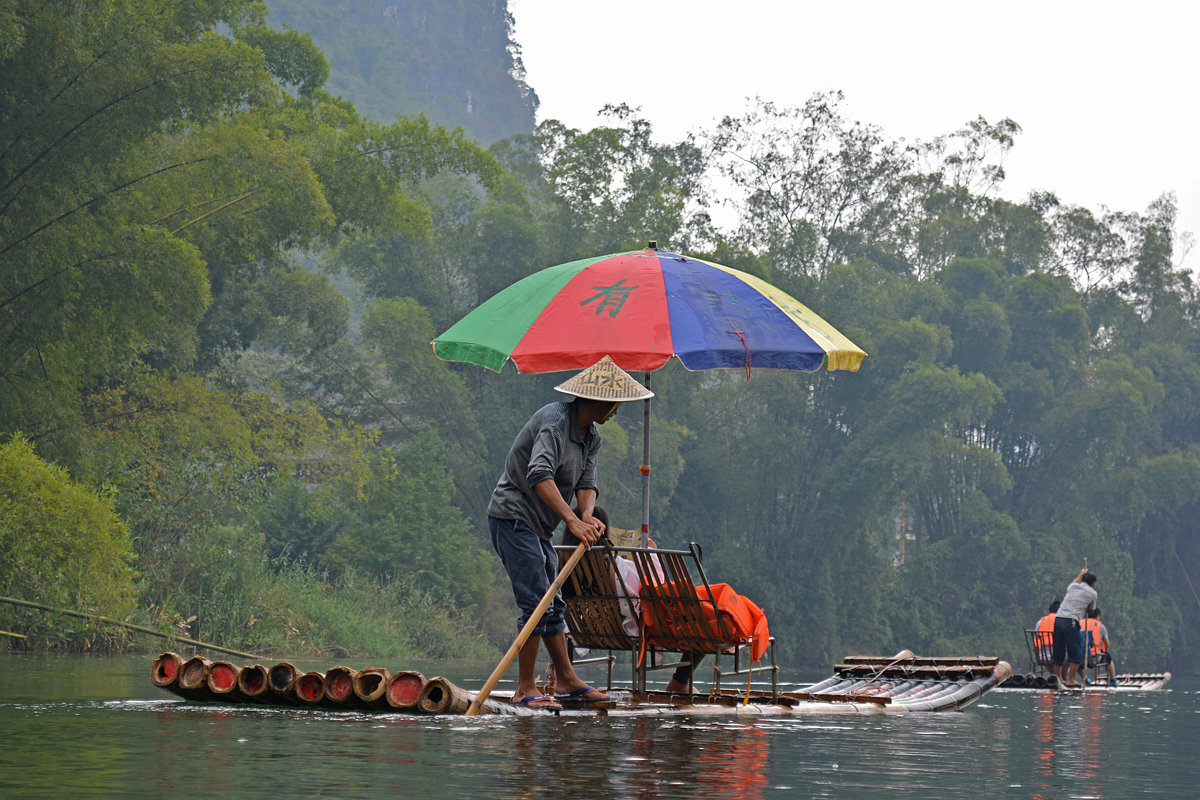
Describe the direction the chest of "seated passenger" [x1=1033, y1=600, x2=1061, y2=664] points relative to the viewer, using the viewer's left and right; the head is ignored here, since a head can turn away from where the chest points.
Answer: facing away from the viewer and to the right of the viewer

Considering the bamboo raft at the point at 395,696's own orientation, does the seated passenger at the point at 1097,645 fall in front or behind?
in front

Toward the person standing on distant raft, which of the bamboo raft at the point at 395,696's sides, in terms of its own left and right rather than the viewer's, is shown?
front

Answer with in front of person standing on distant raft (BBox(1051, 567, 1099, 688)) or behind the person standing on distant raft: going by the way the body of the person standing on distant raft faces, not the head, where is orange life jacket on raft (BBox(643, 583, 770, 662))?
behind

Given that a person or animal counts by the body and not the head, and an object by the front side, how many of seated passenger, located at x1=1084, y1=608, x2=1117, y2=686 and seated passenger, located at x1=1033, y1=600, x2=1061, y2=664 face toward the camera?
0
